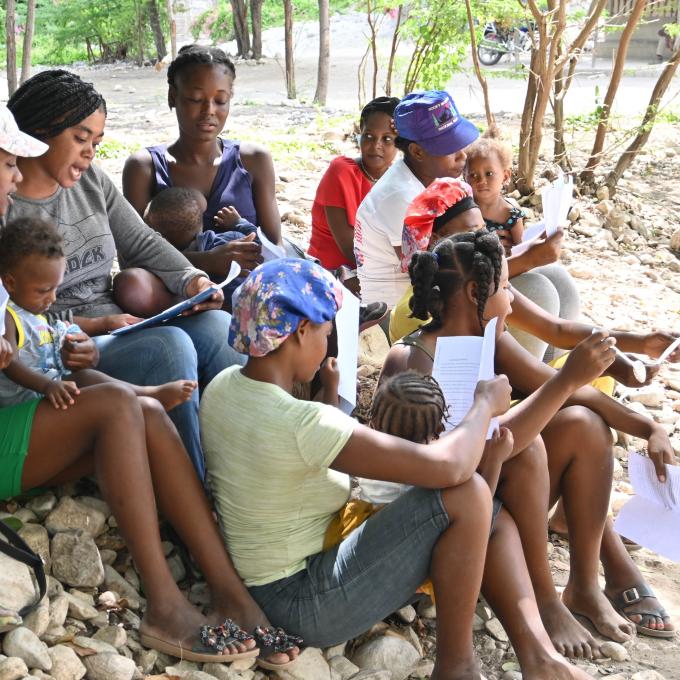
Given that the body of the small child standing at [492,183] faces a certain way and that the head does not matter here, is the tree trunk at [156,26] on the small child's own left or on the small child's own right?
on the small child's own right

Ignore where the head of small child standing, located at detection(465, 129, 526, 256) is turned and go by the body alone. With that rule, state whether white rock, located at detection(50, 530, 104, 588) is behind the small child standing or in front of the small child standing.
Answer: in front

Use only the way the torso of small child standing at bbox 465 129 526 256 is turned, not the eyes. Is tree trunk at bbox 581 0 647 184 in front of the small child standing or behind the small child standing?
behind

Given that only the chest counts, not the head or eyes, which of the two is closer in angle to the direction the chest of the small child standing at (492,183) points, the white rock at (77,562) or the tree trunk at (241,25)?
the white rock

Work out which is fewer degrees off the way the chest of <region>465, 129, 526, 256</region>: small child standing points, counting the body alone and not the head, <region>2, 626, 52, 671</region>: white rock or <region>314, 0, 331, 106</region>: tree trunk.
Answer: the white rock

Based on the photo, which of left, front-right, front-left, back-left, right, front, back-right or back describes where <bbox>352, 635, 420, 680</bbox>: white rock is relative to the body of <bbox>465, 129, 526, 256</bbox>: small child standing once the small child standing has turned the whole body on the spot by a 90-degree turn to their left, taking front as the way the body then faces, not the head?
front-right

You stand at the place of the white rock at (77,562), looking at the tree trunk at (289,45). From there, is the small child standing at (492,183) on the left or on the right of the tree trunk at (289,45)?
right

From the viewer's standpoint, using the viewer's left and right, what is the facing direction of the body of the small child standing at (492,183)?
facing the viewer and to the left of the viewer

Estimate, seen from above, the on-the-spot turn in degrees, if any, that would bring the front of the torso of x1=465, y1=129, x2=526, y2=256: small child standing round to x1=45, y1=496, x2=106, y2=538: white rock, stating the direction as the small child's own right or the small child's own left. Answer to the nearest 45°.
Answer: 0° — they already face it

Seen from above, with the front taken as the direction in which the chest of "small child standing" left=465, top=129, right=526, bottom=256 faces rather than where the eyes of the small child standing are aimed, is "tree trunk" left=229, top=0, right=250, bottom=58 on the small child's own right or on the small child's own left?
on the small child's own right

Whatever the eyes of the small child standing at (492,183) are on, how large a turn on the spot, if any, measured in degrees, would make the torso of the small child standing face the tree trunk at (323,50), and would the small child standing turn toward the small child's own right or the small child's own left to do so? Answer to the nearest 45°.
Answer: approximately 135° to the small child's own right

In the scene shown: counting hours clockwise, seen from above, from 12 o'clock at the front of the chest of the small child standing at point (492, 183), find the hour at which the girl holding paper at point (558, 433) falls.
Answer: The girl holding paper is roughly at 10 o'clock from the small child standing.

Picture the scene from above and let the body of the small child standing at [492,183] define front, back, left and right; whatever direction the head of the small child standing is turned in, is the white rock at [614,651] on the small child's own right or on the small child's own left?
on the small child's own left
